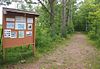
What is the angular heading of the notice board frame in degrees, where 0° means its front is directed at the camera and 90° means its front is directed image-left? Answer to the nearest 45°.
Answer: approximately 315°
